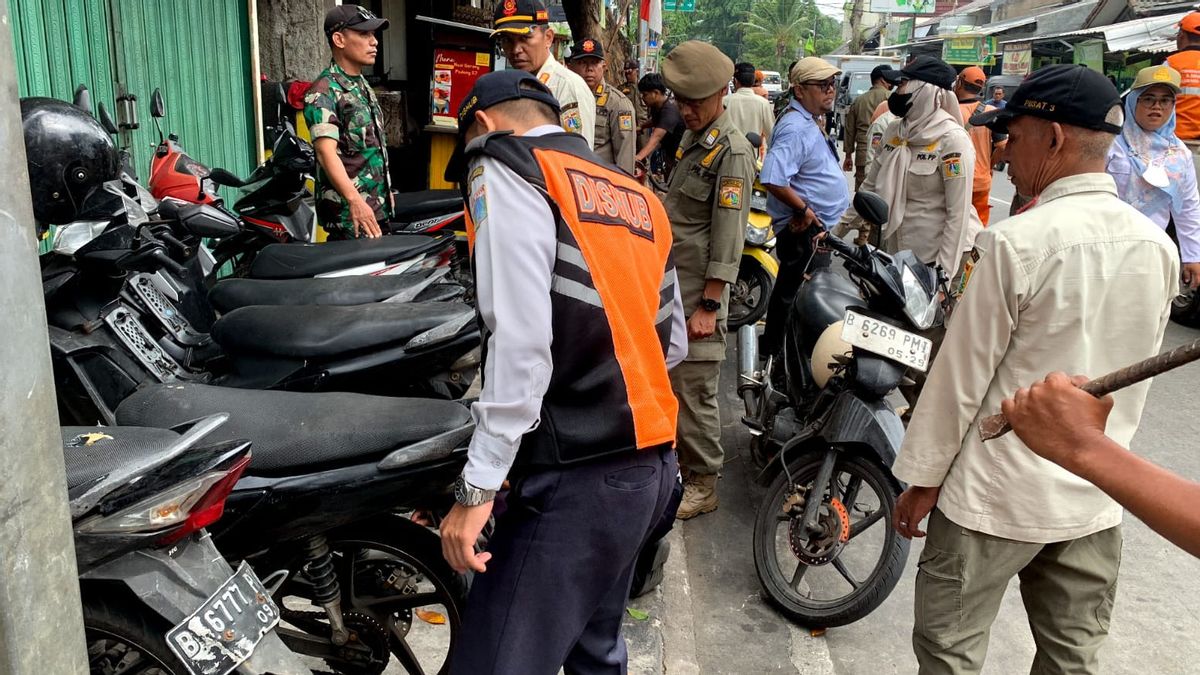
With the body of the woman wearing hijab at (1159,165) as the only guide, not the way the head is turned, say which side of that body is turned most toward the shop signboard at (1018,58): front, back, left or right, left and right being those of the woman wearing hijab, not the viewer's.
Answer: back

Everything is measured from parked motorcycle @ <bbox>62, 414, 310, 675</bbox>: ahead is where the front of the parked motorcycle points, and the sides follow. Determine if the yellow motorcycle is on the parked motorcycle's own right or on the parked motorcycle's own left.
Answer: on the parked motorcycle's own right

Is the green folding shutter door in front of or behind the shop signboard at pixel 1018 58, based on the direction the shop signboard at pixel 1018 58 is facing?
in front

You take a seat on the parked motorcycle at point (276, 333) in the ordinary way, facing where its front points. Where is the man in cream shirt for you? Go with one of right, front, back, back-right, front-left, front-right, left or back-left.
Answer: back-left

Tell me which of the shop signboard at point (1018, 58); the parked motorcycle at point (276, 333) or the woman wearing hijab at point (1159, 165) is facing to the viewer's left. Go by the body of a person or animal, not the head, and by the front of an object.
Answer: the parked motorcycle

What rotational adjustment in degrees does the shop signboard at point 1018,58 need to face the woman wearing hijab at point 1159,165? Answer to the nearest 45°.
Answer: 0° — it already faces them

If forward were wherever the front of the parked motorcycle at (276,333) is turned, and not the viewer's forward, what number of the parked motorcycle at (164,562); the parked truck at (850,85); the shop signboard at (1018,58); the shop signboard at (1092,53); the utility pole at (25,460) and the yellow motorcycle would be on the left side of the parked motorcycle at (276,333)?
2

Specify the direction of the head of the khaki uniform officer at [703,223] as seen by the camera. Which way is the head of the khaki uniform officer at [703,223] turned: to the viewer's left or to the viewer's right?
to the viewer's left

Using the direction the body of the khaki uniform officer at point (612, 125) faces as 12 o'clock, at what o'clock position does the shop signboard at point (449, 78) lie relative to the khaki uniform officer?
The shop signboard is roughly at 2 o'clock from the khaki uniform officer.

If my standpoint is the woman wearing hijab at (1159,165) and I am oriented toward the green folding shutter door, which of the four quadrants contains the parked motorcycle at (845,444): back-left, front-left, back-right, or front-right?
front-left

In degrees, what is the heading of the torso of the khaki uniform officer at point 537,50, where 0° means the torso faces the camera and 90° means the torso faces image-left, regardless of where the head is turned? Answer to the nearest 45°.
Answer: approximately 45°

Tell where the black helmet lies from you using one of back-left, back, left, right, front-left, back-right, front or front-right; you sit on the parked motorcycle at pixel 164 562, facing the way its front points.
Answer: front-right

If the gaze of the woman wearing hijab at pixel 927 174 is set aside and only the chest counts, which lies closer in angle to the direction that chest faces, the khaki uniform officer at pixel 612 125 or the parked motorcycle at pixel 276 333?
the parked motorcycle

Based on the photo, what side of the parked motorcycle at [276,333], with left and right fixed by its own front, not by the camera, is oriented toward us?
left

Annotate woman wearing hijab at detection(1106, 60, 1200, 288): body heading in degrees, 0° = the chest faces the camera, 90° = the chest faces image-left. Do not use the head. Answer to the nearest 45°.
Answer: approximately 0°

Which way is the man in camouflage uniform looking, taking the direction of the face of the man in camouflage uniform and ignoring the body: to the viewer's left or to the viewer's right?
to the viewer's right

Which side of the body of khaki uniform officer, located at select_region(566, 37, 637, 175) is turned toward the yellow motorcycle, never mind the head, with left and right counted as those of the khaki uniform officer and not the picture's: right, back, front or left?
left
